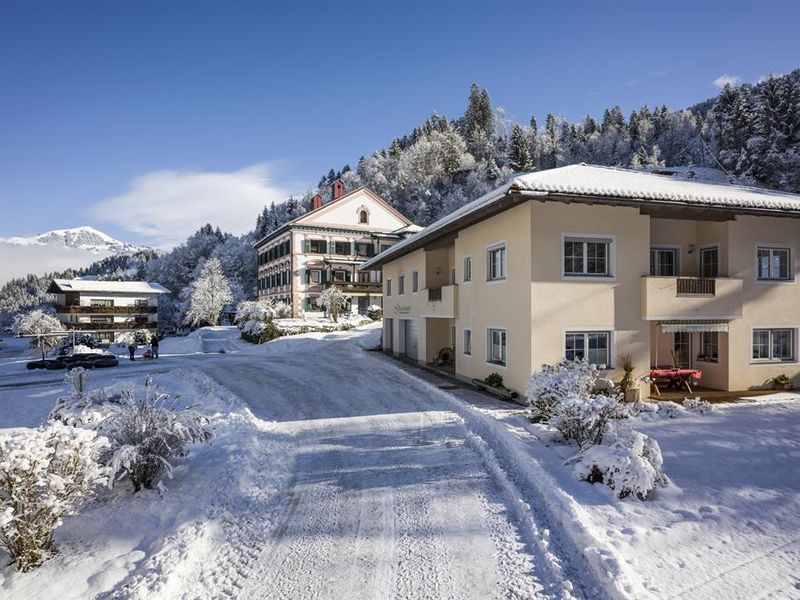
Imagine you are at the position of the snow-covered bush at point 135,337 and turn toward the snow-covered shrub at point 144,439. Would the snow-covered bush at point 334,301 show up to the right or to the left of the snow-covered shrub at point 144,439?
left
